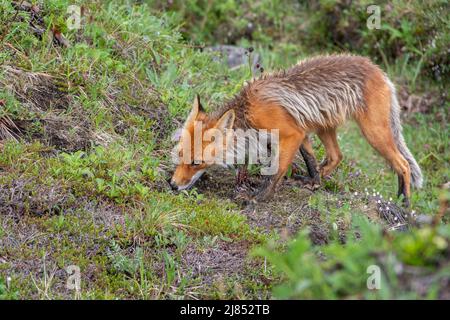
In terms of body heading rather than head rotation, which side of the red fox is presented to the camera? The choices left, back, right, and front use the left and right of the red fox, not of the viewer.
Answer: left

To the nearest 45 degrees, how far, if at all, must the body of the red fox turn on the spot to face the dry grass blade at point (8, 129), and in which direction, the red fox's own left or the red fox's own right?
0° — it already faces it
